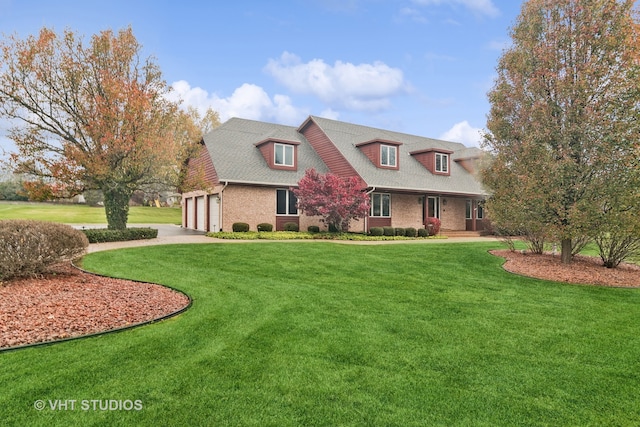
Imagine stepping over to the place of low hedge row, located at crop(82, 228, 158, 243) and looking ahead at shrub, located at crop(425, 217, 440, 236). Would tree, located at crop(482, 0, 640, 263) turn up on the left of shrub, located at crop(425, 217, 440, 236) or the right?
right

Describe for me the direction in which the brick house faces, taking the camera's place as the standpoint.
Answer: facing the viewer and to the right of the viewer

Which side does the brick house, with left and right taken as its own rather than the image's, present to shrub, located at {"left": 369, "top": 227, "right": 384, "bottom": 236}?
front

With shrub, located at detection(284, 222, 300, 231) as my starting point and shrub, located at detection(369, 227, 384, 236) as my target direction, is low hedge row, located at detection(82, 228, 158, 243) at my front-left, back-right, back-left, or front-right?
back-right

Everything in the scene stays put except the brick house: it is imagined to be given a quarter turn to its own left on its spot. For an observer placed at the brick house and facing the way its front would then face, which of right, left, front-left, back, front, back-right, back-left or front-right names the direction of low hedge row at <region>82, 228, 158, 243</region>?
back

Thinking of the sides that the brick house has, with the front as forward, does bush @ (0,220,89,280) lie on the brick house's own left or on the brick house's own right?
on the brick house's own right

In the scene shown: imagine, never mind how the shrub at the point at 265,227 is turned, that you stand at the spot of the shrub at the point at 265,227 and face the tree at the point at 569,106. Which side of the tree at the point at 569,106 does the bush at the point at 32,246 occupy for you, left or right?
right

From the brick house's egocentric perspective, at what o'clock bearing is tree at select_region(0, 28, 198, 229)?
The tree is roughly at 3 o'clock from the brick house.
